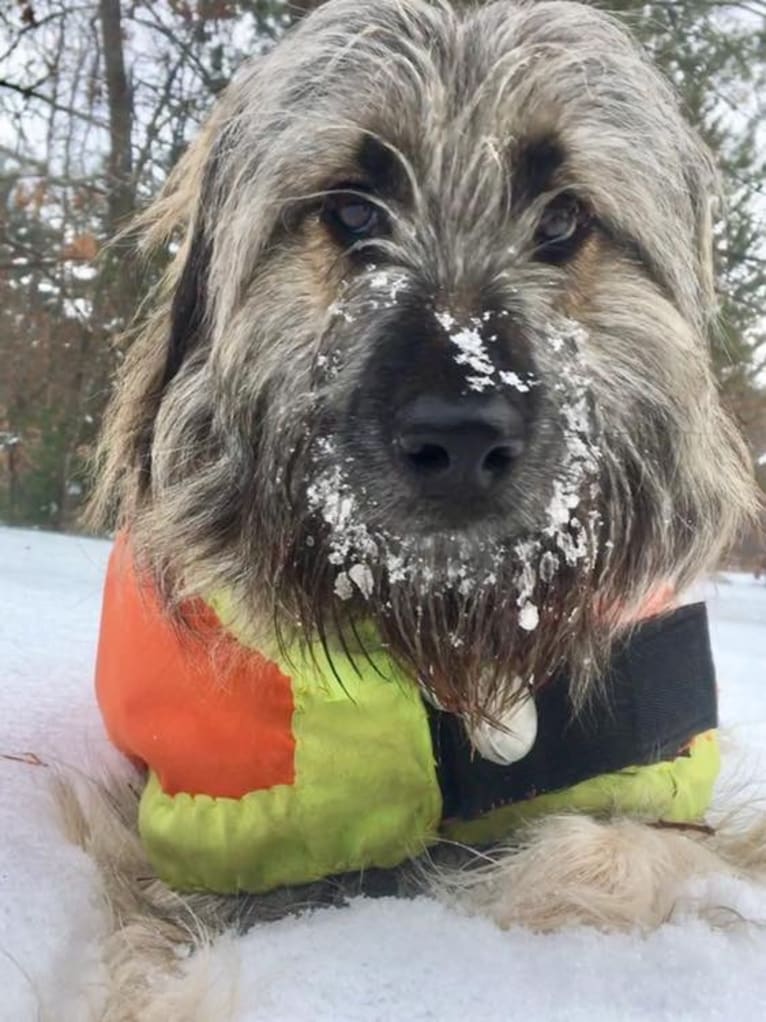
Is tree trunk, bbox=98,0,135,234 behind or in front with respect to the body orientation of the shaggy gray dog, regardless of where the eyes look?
behind

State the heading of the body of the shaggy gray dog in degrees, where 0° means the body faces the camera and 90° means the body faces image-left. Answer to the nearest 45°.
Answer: approximately 0°
